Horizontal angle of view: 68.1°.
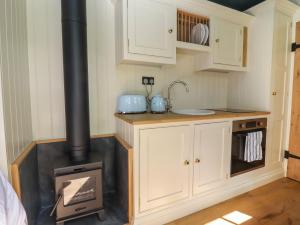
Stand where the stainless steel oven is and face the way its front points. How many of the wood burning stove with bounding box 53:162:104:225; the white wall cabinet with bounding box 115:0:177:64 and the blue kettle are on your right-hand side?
3

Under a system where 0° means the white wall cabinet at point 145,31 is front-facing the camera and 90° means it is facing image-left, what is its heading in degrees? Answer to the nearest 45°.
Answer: approximately 315°

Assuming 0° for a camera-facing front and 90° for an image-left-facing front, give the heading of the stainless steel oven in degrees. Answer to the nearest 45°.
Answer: approximately 315°

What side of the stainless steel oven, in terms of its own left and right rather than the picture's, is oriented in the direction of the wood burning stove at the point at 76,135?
right

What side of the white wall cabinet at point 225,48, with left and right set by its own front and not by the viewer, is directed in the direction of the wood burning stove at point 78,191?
right

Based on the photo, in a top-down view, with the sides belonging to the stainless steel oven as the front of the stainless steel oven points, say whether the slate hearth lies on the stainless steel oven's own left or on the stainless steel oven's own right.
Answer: on the stainless steel oven's own right

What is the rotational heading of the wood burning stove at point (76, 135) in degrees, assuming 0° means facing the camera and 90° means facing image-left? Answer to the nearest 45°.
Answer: approximately 0°

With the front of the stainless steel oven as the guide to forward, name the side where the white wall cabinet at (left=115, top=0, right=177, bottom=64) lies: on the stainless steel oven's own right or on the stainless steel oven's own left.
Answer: on the stainless steel oven's own right

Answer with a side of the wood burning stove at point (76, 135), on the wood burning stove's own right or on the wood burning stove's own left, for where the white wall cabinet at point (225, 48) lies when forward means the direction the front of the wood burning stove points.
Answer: on the wood burning stove's own left

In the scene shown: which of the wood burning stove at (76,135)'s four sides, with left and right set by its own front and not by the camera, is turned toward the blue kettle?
left

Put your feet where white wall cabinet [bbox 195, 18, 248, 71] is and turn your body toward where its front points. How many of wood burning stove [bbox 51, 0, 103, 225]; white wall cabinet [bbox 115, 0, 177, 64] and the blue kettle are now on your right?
3
